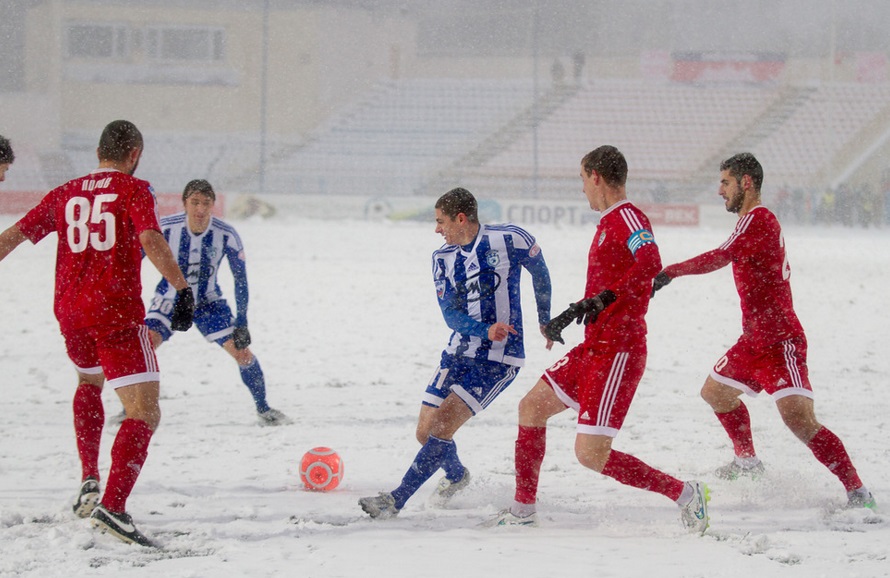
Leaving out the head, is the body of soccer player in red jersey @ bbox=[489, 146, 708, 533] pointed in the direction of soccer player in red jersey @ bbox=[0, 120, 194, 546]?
yes

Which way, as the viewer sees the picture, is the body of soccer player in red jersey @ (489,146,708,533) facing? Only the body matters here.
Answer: to the viewer's left

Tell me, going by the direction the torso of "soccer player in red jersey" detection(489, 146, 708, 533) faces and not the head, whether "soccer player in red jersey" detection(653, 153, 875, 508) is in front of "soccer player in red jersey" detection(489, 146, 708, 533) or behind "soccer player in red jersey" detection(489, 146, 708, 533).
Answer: behind

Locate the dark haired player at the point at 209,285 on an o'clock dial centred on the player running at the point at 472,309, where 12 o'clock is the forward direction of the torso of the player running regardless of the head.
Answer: The dark haired player is roughly at 3 o'clock from the player running.

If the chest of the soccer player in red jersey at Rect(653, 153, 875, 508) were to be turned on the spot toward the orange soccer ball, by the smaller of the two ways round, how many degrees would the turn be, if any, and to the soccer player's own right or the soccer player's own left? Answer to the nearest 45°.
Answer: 0° — they already face it

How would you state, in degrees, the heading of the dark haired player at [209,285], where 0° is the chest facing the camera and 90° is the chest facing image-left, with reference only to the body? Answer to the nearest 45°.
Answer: approximately 0°

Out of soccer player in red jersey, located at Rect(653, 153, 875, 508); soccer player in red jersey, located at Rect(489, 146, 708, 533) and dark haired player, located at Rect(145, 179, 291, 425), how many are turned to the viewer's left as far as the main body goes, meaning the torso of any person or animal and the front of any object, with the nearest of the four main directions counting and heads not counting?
2

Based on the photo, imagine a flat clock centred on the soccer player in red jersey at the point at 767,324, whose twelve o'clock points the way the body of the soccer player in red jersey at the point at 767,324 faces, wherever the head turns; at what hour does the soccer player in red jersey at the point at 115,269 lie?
the soccer player in red jersey at the point at 115,269 is roughly at 11 o'clock from the soccer player in red jersey at the point at 767,324.

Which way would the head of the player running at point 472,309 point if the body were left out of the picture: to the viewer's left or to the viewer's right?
to the viewer's left

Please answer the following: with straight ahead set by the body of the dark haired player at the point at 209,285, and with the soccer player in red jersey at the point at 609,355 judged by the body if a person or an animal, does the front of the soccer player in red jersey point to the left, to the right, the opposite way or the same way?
to the right

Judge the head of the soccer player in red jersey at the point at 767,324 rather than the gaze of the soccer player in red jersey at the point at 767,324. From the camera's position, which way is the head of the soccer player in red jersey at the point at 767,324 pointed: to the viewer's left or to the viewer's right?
to the viewer's left

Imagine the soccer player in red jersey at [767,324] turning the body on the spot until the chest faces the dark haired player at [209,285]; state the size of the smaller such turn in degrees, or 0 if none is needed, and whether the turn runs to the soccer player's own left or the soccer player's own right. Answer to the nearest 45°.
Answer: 0° — they already face them

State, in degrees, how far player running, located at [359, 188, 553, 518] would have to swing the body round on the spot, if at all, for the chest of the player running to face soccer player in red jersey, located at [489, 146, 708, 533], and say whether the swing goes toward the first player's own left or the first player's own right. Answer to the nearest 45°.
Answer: approximately 90° to the first player's own left

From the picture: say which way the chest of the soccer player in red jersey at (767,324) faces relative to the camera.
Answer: to the viewer's left

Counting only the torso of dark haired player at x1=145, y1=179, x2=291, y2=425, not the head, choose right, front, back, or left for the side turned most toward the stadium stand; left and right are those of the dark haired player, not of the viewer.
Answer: back
